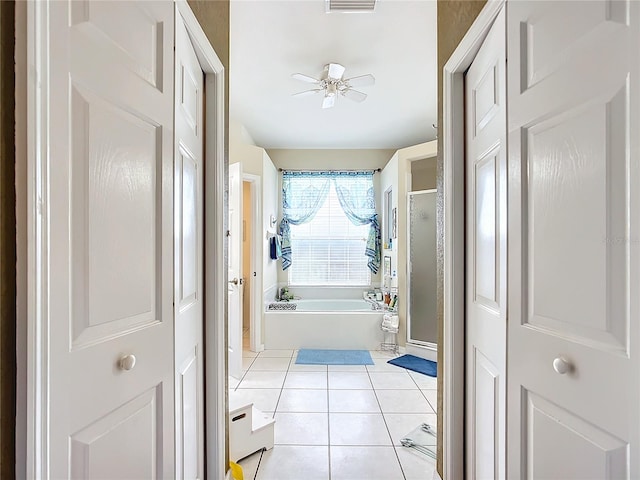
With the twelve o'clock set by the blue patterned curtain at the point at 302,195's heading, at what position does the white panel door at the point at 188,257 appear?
The white panel door is roughly at 12 o'clock from the blue patterned curtain.

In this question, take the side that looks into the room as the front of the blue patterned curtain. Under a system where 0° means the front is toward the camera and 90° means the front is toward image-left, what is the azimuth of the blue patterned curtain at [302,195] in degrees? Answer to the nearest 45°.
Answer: approximately 0°

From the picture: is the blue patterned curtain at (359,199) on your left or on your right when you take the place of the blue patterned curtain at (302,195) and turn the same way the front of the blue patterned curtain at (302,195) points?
on your left

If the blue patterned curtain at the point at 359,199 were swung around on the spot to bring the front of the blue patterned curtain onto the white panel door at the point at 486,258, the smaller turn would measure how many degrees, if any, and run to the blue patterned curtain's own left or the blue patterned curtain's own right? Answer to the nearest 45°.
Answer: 0° — it already faces it

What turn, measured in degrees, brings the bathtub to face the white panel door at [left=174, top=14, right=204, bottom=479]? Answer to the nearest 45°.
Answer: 0° — it already faces it

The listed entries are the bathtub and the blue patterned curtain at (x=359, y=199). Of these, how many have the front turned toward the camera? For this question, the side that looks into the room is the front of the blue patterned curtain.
2

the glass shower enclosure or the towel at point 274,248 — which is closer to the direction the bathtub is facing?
the glass shower enclosure
